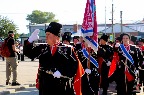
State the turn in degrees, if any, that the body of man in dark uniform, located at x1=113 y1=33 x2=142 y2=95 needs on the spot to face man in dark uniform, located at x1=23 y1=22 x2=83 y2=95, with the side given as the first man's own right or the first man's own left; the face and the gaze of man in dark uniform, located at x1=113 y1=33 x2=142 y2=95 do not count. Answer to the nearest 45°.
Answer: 0° — they already face them

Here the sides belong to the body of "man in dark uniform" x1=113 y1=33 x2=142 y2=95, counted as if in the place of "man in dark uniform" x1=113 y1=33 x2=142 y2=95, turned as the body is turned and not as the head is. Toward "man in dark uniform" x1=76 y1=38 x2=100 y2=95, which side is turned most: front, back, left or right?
right

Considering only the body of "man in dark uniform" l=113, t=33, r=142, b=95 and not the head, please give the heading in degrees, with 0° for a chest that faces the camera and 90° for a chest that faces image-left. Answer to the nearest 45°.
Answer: approximately 0°
